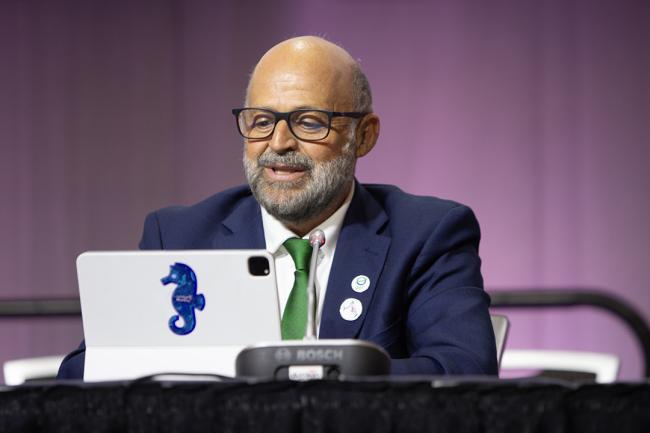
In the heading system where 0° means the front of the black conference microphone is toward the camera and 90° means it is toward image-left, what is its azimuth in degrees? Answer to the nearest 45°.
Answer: approximately 180°

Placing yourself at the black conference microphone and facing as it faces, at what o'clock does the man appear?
The man is roughly at 12 o'clock from the black conference microphone.
